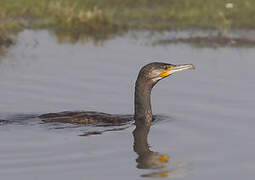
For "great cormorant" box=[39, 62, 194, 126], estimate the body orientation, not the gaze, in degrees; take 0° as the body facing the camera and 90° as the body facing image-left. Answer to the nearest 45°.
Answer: approximately 270°
